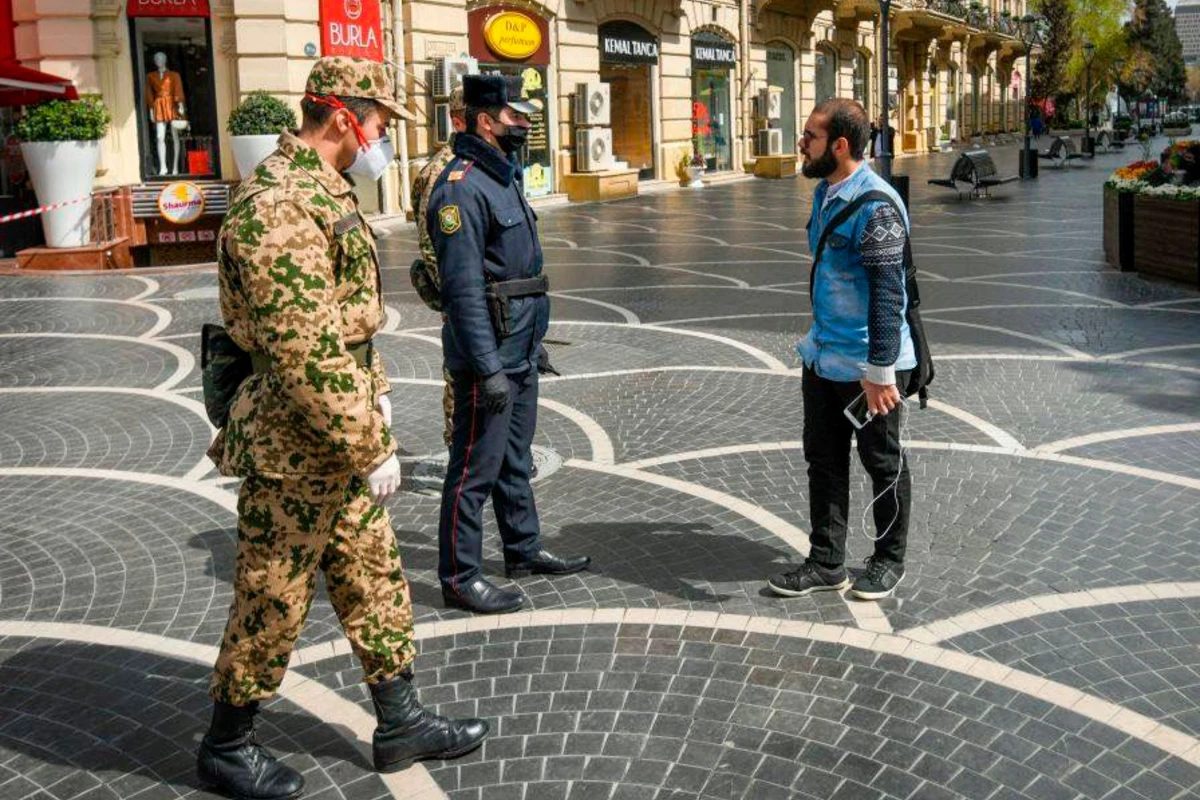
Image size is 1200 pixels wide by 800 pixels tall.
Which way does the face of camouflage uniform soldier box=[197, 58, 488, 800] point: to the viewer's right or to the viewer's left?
to the viewer's right

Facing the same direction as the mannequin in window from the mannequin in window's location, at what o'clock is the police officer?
The police officer is roughly at 12 o'clock from the mannequin in window.

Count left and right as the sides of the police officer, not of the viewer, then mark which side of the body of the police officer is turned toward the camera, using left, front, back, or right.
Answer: right

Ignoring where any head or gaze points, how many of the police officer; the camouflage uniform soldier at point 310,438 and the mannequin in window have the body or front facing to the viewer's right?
2

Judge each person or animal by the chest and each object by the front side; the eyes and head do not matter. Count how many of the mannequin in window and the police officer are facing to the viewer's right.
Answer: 1

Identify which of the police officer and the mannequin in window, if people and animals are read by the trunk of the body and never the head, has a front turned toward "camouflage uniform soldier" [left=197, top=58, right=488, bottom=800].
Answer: the mannequin in window

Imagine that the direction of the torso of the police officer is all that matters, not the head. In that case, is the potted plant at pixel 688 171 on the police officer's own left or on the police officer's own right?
on the police officer's own left

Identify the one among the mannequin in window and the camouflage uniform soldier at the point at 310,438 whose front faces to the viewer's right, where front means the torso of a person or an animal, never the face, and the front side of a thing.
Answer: the camouflage uniform soldier

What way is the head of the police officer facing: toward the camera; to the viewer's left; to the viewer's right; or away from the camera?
to the viewer's right

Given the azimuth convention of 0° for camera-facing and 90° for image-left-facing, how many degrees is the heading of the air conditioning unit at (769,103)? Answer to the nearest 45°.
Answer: approximately 315°

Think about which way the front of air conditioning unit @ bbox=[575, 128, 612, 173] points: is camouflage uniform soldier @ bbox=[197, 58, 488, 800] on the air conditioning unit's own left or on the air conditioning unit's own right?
on the air conditioning unit's own right
